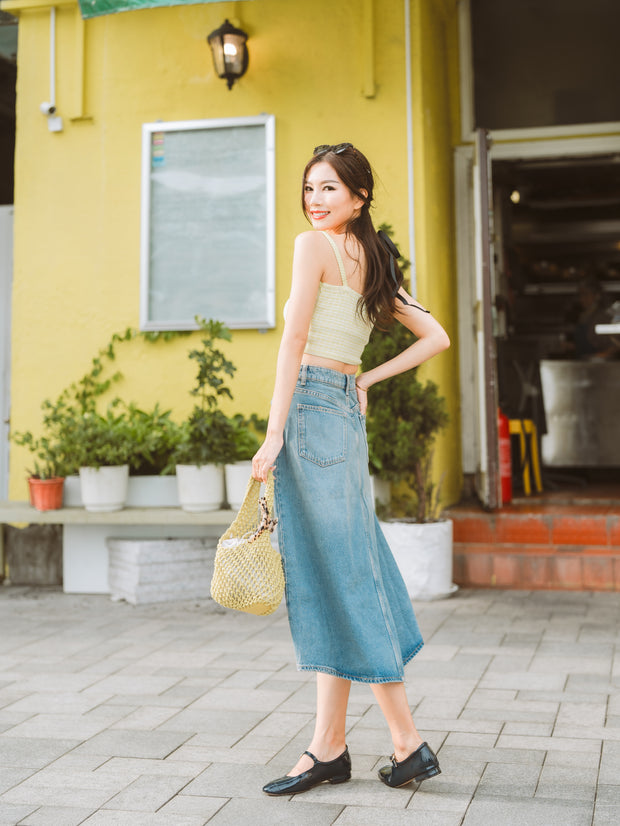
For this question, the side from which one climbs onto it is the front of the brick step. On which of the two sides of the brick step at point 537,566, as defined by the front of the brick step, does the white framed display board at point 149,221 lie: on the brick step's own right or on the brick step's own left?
on the brick step's own right

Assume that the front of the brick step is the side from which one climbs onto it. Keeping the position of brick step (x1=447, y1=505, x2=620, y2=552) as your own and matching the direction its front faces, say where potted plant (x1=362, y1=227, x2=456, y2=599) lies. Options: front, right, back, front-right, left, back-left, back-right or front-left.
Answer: front-right

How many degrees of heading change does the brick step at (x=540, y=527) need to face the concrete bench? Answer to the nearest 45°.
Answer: approximately 90° to its right

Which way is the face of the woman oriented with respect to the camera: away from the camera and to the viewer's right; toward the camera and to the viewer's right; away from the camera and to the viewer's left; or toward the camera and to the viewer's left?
toward the camera and to the viewer's left

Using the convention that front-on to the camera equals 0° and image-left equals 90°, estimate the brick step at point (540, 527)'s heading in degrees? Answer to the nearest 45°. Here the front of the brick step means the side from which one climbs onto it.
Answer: approximately 0°

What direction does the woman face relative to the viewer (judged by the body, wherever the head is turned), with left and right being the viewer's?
facing away from the viewer and to the left of the viewer

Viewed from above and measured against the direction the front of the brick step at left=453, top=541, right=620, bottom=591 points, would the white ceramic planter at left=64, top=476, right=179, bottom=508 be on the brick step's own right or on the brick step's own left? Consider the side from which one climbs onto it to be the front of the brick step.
on the brick step's own right

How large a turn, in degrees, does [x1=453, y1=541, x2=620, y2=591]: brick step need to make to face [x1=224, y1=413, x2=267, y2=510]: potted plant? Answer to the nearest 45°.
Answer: approximately 90° to its right

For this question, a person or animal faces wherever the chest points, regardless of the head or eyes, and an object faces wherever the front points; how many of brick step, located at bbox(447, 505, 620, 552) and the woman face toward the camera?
1
